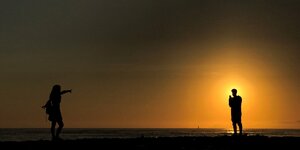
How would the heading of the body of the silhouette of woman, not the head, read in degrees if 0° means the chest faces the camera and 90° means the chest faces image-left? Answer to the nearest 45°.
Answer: approximately 270°

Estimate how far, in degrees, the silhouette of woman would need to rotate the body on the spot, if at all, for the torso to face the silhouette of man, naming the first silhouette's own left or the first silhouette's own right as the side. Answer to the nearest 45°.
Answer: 0° — they already face them
